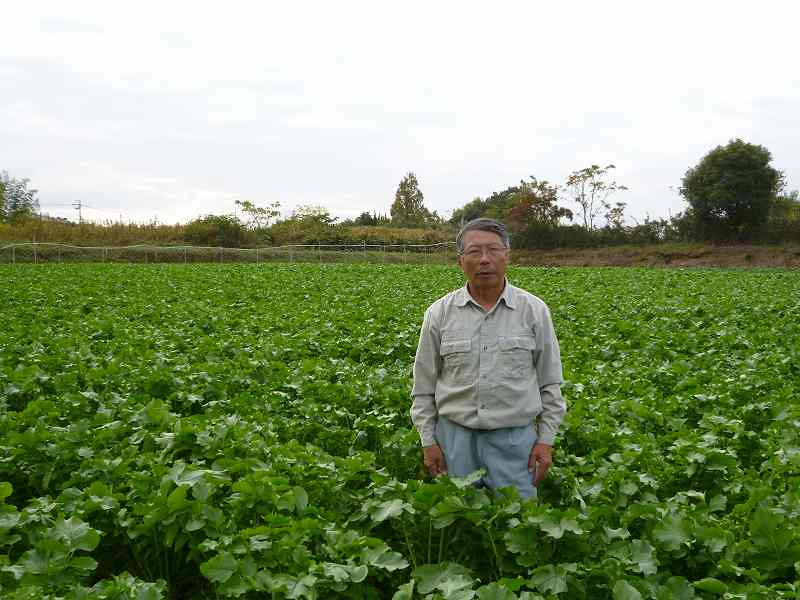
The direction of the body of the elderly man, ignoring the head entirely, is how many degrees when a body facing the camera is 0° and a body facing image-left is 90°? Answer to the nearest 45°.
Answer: approximately 0°

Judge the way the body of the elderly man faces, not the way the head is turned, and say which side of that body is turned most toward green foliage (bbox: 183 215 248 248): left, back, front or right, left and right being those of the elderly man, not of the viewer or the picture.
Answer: back

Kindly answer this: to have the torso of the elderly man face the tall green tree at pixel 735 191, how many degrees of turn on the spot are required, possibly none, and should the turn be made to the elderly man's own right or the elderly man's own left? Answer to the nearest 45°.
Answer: approximately 180°

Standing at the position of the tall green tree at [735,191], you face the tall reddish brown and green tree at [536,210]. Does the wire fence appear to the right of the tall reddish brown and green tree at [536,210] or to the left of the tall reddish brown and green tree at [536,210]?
left

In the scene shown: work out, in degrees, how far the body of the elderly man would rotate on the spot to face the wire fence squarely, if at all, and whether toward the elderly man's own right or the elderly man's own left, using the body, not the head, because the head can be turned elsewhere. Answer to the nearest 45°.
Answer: approximately 135° to the elderly man's own right

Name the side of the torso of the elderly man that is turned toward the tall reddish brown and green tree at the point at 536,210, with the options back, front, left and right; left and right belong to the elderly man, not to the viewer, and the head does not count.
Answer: back
